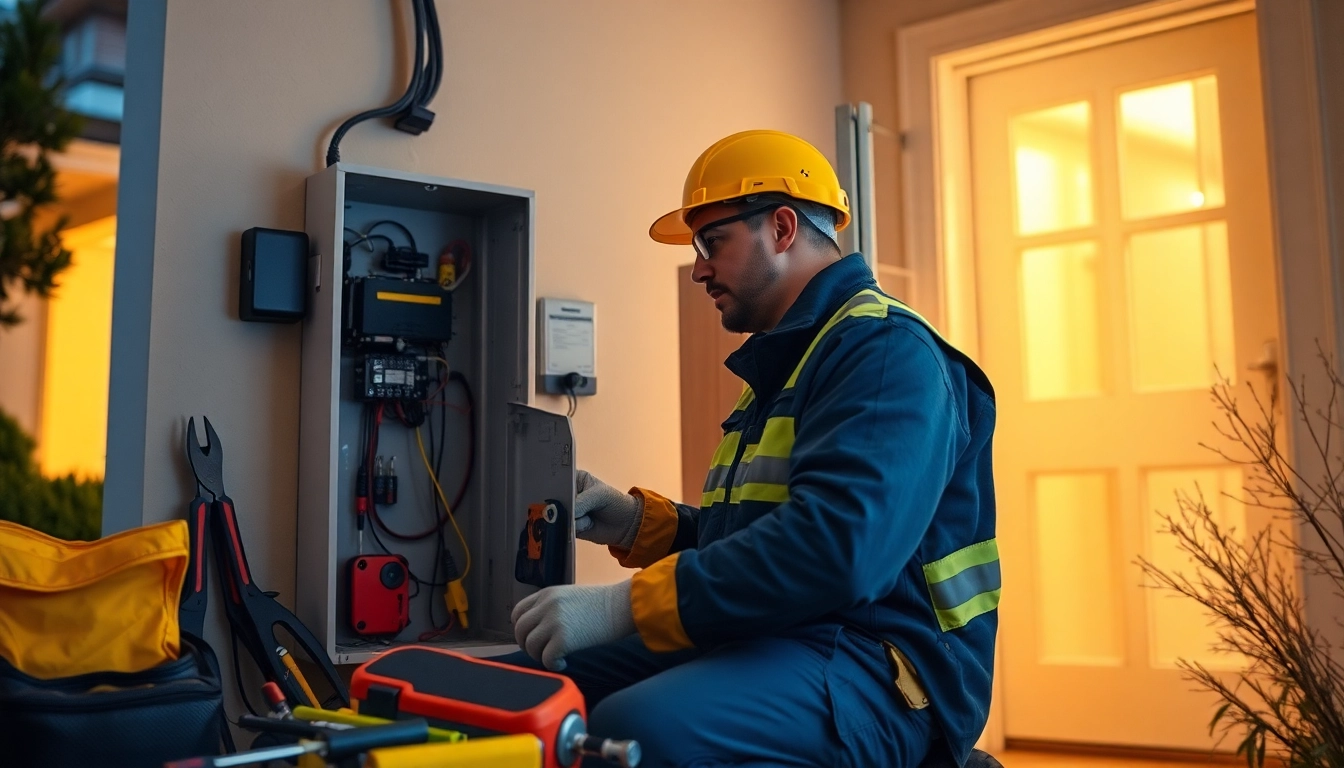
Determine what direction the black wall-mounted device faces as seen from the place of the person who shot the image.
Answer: facing the viewer and to the right of the viewer

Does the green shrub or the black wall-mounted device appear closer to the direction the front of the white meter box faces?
the black wall-mounted device

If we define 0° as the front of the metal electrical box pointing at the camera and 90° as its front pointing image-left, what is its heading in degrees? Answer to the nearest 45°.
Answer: approximately 315°

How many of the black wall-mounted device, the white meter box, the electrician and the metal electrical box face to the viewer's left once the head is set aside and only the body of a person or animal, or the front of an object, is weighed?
1

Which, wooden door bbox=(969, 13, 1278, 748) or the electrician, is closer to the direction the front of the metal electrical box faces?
the electrician

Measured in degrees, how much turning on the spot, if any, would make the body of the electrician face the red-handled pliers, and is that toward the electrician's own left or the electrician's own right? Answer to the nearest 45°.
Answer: approximately 45° to the electrician's own right

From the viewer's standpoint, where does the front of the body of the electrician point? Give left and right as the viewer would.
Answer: facing to the left of the viewer

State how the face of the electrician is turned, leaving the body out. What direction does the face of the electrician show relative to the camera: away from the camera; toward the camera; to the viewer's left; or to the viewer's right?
to the viewer's left

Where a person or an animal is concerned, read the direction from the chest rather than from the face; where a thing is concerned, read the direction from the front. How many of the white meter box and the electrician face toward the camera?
1

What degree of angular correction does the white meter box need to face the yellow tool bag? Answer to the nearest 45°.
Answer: approximately 45° to its right

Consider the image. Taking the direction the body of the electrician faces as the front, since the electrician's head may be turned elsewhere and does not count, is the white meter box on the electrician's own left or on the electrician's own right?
on the electrician's own right

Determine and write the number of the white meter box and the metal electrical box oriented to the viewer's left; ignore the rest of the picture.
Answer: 0

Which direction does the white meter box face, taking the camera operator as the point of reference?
facing the viewer

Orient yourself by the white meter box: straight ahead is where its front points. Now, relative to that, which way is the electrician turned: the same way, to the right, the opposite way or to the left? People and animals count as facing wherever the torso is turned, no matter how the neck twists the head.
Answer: to the right
